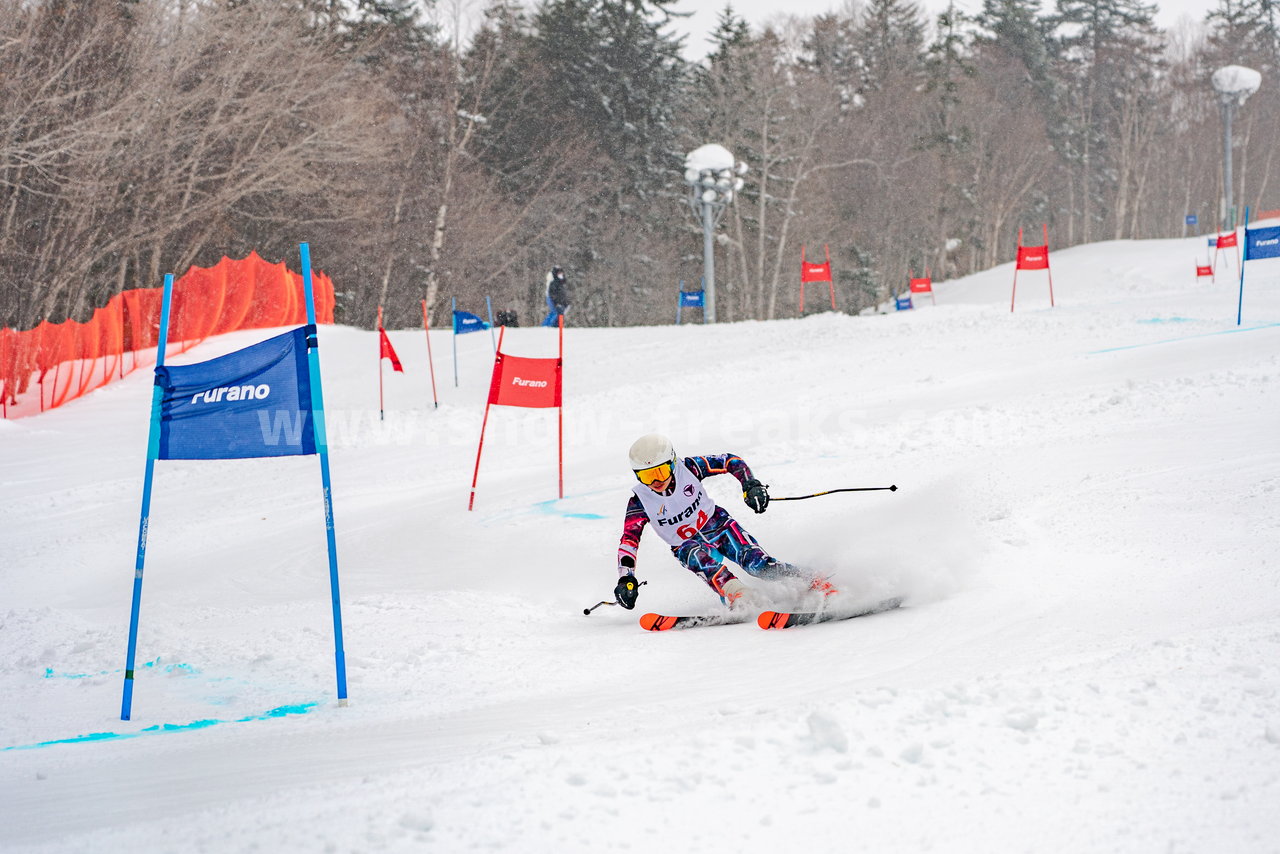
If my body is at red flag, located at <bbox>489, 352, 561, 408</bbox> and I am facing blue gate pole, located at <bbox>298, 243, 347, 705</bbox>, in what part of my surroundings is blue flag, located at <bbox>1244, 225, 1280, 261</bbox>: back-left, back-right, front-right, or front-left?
back-left

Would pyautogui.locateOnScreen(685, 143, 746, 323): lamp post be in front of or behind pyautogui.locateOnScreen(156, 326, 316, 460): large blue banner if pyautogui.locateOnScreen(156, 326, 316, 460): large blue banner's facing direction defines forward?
behind

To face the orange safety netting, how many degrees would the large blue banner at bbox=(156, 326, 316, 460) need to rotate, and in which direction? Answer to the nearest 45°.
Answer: approximately 180°

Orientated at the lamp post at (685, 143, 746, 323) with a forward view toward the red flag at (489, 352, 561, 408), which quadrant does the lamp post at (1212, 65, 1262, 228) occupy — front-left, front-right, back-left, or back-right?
back-left

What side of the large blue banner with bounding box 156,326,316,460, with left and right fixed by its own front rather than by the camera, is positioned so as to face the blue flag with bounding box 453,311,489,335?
back

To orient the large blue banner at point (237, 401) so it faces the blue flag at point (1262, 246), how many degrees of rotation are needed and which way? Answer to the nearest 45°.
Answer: approximately 135° to its left

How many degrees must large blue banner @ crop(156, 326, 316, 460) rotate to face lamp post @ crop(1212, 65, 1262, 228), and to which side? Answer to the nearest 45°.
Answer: approximately 135° to its left

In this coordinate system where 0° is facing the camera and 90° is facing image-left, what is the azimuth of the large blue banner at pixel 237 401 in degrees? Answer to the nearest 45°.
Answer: approximately 0°

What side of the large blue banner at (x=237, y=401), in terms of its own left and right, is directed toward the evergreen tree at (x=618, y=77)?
back

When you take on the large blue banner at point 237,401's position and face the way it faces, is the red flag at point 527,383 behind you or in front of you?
behind
